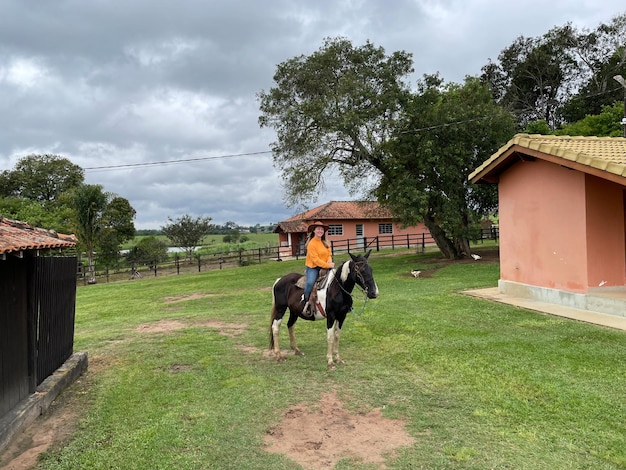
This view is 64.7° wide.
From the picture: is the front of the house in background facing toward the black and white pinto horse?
yes

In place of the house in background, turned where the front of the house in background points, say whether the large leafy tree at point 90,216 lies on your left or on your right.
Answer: on your right

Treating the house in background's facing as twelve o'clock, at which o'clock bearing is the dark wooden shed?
The dark wooden shed is roughly at 12 o'clock from the house in background.

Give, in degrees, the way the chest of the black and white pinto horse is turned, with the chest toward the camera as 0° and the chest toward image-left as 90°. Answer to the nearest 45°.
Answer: approximately 315°

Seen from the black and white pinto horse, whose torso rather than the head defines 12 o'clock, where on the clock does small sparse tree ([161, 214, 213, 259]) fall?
The small sparse tree is roughly at 7 o'clock from the black and white pinto horse.

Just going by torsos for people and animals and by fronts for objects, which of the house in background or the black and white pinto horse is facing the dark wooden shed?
the house in background

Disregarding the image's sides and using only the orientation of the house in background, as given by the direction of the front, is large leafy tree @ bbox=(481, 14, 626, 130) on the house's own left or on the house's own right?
on the house's own left

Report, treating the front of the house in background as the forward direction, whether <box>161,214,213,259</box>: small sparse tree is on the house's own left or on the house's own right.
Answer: on the house's own right

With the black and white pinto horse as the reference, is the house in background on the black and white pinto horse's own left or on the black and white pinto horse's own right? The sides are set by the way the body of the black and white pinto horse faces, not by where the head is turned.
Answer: on the black and white pinto horse's own left

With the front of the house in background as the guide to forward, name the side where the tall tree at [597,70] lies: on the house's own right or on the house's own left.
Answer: on the house's own left

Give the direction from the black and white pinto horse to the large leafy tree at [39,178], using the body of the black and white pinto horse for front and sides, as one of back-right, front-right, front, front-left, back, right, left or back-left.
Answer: back
